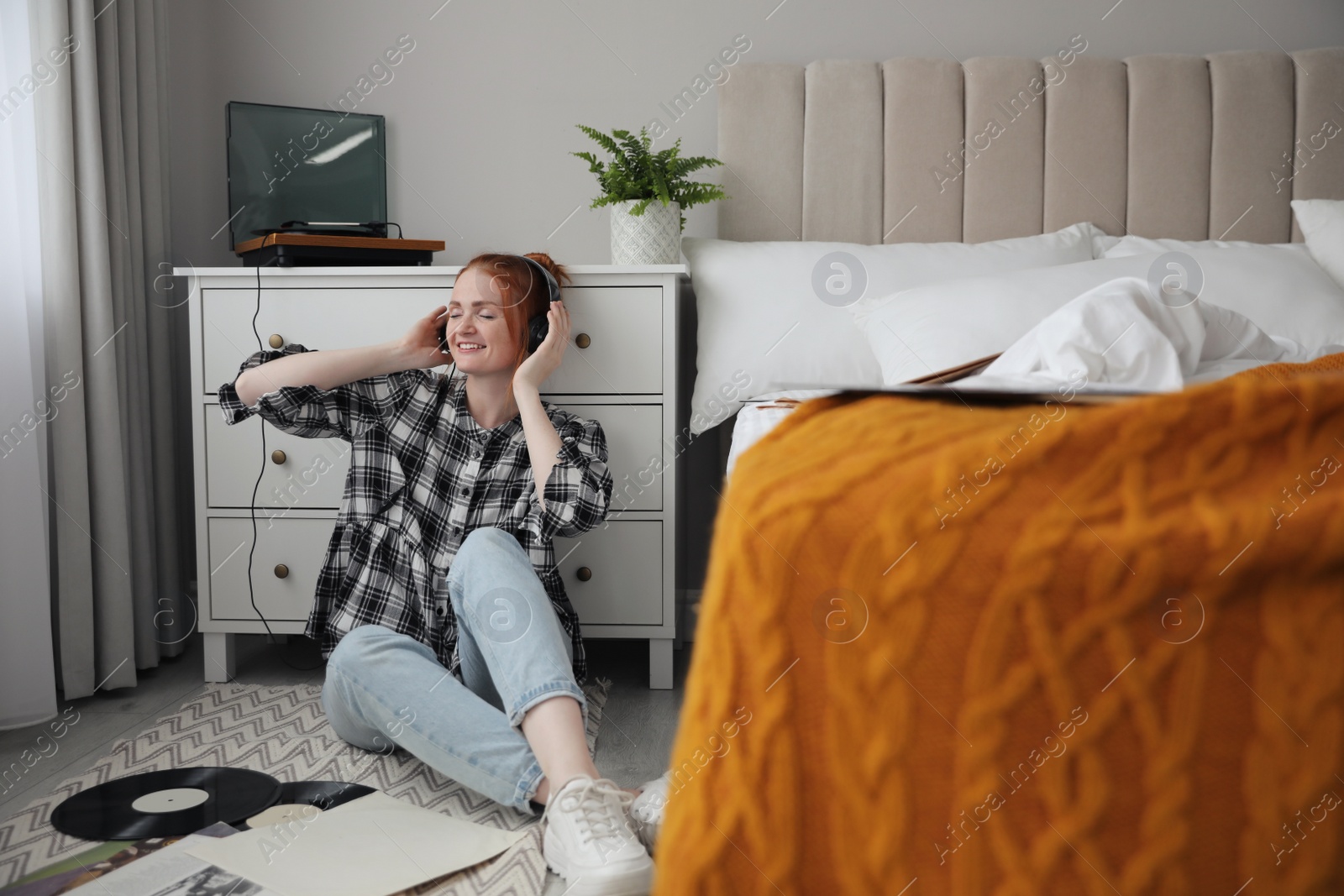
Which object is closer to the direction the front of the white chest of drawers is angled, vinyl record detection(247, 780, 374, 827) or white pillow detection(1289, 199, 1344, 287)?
the vinyl record

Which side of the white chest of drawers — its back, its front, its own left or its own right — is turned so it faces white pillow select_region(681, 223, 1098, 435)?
left

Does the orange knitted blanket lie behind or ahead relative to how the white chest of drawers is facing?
ahead

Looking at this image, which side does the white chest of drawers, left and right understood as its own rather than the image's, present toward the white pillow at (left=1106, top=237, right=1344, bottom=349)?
left

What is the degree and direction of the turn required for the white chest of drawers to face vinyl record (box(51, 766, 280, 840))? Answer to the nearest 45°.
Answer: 0° — it already faces it

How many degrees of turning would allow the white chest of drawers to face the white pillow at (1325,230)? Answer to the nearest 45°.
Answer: approximately 90° to its left

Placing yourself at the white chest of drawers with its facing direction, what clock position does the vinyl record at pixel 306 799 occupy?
The vinyl record is roughly at 12 o'clock from the white chest of drawers.

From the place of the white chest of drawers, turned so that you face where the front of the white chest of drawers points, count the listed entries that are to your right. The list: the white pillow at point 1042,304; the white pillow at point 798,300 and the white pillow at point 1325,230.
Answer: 0

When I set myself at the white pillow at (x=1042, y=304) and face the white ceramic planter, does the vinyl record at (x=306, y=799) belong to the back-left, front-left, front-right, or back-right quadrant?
front-left

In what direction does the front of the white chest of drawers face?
toward the camera

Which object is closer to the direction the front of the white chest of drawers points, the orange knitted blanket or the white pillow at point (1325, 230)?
the orange knitted blanket

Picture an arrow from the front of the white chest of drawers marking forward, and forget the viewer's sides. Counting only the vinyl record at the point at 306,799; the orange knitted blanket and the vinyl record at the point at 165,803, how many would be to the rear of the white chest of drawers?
0
